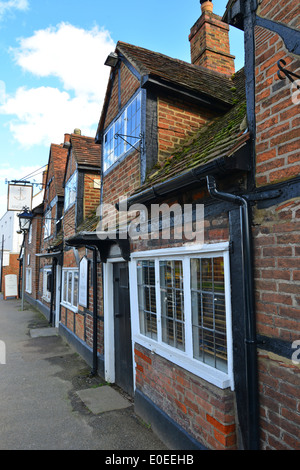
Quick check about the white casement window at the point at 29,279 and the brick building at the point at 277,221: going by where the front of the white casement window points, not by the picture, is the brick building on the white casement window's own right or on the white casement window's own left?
on the white casement window's own left

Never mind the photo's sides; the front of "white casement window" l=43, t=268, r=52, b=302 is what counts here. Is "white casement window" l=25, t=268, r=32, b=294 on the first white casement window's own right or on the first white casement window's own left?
on the first white casement window's own right

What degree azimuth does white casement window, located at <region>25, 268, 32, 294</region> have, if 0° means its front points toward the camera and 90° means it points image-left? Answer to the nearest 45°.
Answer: approximately 45°

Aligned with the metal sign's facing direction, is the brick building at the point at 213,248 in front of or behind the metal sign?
in front

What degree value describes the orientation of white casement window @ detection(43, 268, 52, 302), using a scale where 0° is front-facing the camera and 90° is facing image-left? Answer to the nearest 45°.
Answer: approximately 45°

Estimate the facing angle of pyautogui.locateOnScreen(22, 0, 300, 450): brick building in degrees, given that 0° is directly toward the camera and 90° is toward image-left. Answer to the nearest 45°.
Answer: approximately 45°

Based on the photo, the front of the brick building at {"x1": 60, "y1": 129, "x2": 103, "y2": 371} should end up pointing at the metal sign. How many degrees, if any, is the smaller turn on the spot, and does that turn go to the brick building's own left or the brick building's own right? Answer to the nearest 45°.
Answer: approximately 90° to the brick building's own right

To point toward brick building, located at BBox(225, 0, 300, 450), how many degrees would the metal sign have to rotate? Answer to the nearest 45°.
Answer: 0° — it already faces it
